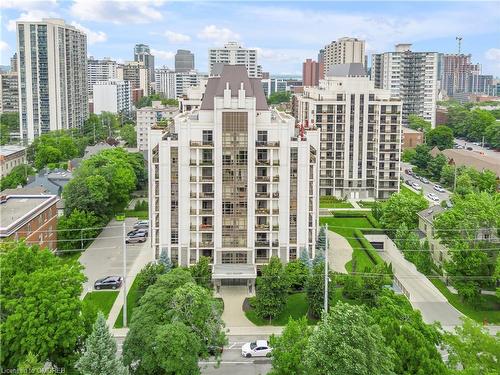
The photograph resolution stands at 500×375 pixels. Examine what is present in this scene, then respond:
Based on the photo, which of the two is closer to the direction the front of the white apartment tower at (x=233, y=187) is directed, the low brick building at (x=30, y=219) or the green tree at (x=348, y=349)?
the green tree

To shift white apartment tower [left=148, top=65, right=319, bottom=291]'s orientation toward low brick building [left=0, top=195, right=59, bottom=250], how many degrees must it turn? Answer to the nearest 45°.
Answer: approximately 90° to its right

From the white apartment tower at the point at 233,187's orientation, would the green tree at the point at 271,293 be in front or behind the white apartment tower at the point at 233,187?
in front

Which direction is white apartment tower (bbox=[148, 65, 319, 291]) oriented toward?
toward the camera

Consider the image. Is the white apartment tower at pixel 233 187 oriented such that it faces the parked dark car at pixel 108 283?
no

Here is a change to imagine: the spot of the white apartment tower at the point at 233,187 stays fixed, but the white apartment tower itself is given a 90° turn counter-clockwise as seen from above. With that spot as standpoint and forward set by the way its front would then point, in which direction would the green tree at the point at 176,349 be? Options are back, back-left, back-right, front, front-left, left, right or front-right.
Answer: right

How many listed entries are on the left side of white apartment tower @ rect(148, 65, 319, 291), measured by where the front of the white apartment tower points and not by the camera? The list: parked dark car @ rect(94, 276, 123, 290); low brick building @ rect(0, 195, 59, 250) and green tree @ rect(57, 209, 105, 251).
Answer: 0

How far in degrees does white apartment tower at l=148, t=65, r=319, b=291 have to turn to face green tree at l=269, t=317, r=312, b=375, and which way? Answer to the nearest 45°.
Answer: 0° — it already faces it

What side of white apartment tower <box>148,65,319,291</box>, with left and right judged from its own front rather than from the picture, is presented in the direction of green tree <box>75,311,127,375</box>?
front

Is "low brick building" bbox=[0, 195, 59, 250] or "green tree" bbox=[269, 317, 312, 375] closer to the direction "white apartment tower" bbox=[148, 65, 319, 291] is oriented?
the green tree

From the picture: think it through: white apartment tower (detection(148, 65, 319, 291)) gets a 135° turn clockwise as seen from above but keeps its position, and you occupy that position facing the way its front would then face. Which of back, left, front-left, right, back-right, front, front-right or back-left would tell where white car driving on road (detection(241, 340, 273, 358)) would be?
back-left

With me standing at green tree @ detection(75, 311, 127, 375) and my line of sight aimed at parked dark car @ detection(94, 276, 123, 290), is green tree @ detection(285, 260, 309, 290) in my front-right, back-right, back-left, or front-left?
front-right
